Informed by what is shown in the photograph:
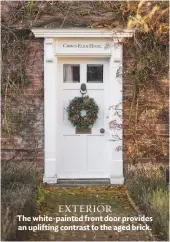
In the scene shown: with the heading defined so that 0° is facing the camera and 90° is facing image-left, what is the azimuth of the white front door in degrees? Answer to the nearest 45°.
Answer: approximately 0°

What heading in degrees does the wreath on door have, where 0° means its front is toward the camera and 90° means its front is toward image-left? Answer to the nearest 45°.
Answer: approximately 0°

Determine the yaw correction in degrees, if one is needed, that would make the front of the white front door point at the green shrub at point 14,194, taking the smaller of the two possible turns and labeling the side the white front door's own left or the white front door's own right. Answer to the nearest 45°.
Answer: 0° — it already faces it

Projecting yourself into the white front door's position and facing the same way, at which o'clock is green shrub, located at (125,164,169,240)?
The green shrub is roughly at 11 o'clock from the white front door.

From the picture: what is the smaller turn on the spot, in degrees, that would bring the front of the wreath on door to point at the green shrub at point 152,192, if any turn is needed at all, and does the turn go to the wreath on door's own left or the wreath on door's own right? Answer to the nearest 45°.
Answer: approximately 45° to the wreath on door's own left
